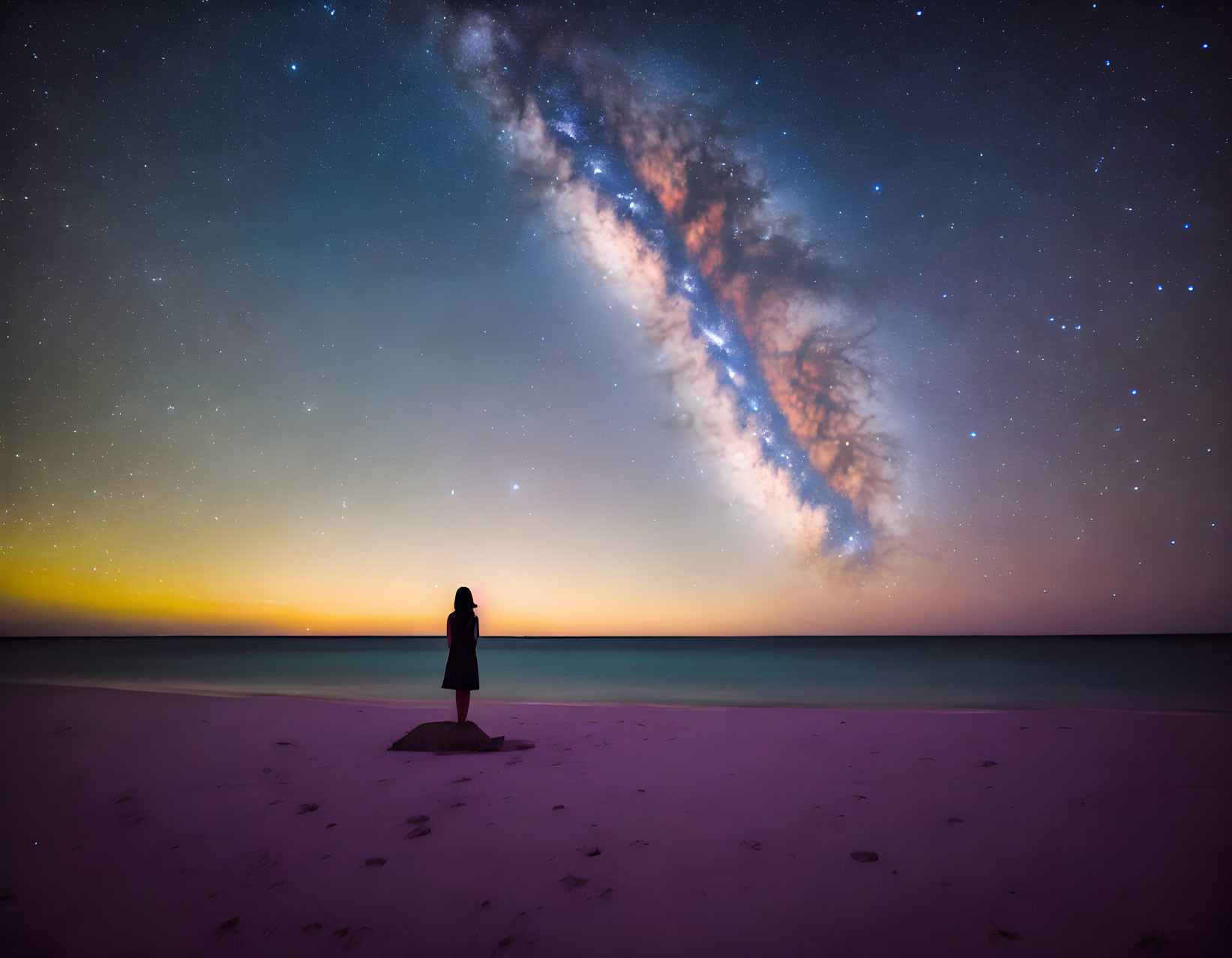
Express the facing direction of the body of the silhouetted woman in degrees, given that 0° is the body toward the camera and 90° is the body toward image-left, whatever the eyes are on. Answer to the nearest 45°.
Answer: approximately 180°
